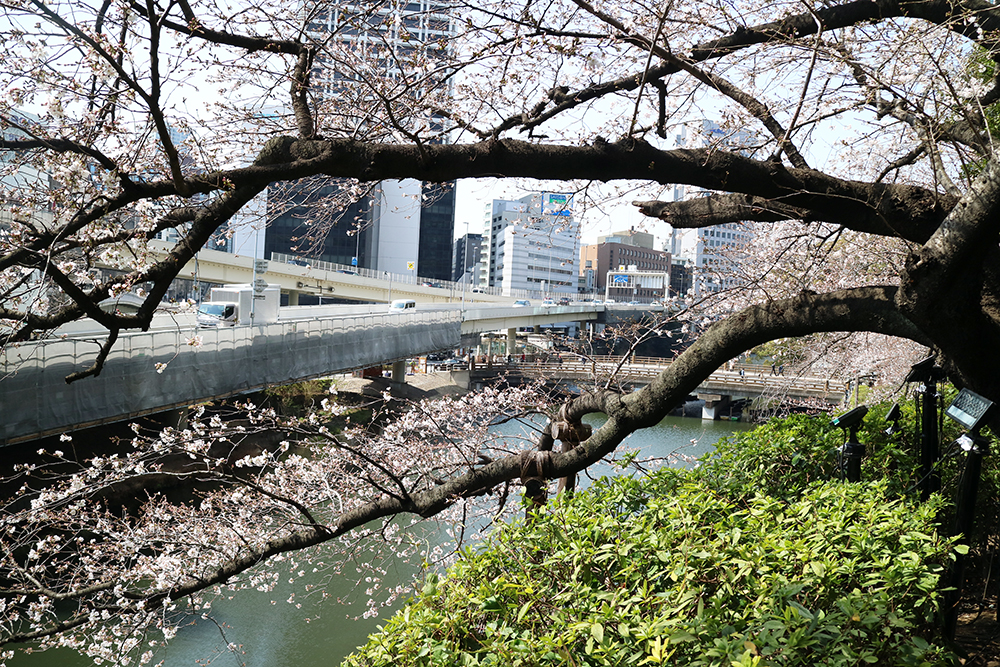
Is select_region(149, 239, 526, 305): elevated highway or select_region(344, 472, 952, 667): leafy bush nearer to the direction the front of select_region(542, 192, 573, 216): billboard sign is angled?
the leafy bush

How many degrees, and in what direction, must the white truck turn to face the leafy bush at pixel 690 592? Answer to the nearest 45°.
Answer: approximately 45° to its left

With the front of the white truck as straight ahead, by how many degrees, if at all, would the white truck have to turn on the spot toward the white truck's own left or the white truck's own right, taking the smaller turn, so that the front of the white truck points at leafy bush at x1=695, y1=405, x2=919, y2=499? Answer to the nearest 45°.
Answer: approximately 45° to the white truck's own left

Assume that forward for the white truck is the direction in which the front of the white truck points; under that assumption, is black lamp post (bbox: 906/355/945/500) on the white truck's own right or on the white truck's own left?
on the white truck's own left

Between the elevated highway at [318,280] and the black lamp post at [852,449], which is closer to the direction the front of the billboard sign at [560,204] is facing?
the black lamp post
